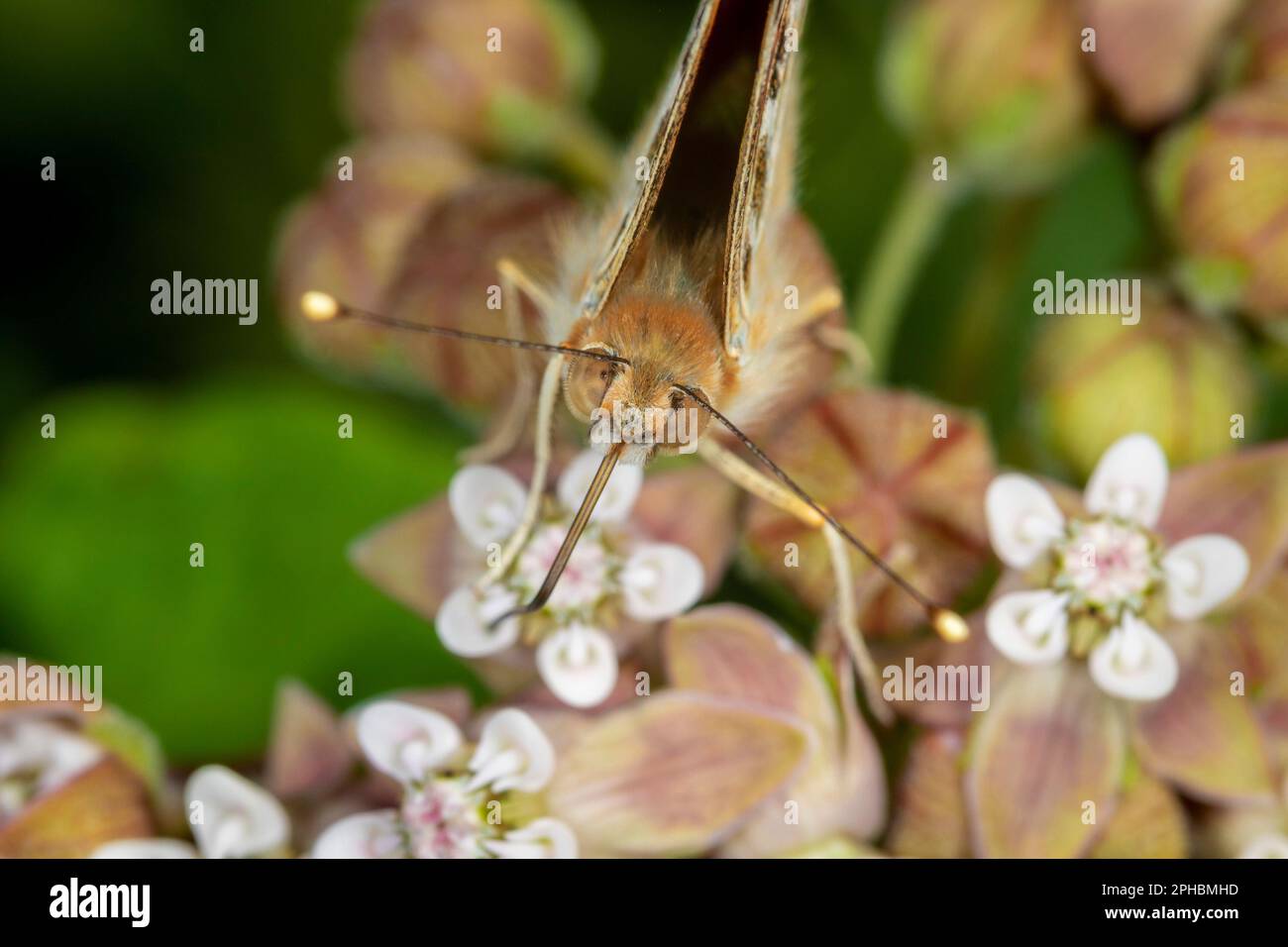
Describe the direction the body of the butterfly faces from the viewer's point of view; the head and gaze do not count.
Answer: toward the camera

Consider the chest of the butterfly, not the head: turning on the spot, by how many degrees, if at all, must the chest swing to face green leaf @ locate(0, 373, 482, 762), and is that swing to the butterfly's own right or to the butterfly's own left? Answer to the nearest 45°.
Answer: approximately 135° to the butterfly's own right
